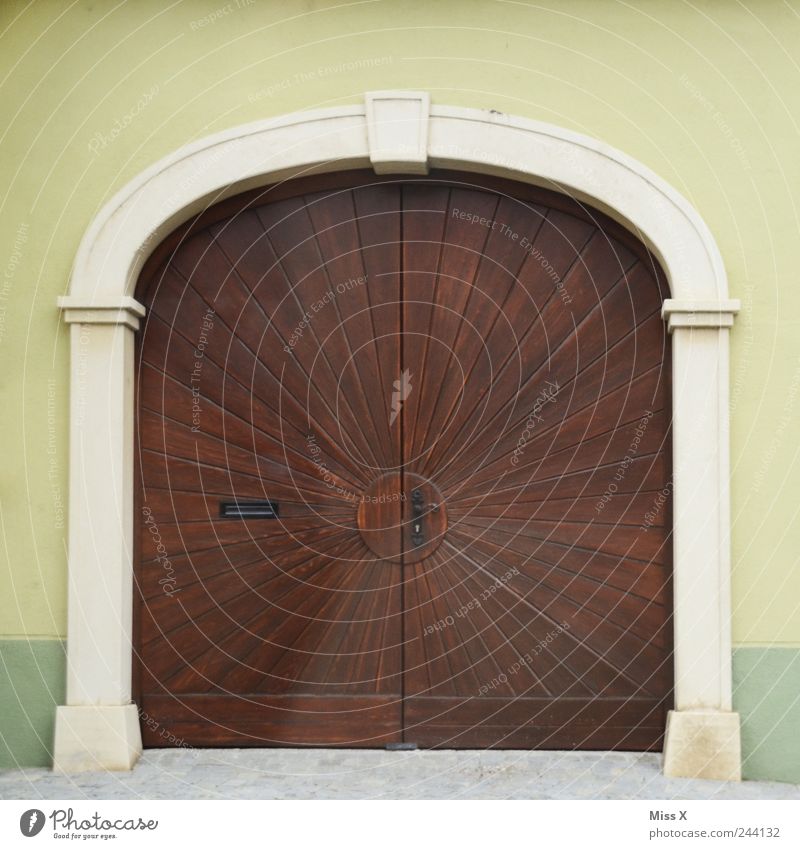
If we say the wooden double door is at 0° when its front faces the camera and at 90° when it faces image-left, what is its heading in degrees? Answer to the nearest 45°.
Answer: approximately 0°
